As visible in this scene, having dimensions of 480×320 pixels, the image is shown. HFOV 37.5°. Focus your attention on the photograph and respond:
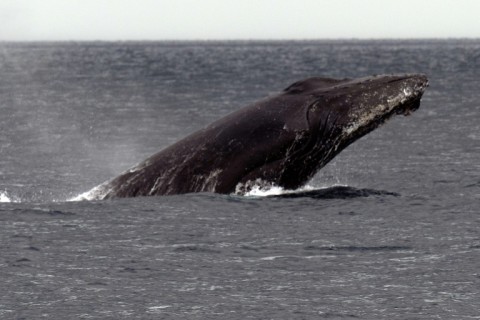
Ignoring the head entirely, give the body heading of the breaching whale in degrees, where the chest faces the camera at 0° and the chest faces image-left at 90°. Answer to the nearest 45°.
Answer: approximately 270°
